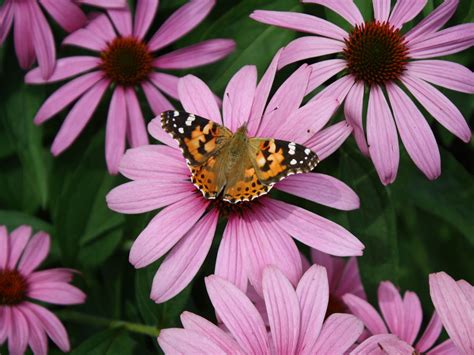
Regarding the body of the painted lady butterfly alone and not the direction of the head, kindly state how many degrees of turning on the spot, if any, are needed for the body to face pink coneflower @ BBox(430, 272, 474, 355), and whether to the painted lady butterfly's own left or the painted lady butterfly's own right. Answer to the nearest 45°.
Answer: approximately 90° to the painted lady butterfly's own right

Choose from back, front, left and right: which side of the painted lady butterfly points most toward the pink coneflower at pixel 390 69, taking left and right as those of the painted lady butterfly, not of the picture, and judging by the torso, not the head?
right

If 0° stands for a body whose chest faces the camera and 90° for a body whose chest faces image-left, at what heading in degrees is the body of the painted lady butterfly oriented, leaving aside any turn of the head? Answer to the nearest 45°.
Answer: approximately 180°

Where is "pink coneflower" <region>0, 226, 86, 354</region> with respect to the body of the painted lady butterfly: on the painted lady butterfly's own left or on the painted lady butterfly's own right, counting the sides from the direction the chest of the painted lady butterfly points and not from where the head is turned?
on the painted lady butterfly's own left
